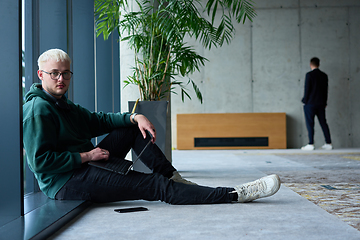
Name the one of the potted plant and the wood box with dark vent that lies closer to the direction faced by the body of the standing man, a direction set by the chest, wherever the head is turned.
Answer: the wood box with dark vent

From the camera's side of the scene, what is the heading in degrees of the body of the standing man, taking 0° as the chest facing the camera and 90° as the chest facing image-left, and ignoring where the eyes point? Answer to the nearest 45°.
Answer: approximately 135°

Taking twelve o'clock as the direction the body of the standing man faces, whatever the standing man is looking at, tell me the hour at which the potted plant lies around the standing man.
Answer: The potted plant is roughly at 8 o'clock from the standing man.

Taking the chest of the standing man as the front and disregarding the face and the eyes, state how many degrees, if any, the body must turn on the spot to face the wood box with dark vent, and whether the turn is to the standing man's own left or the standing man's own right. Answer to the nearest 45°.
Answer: approximately 45° to the standing man's own left
